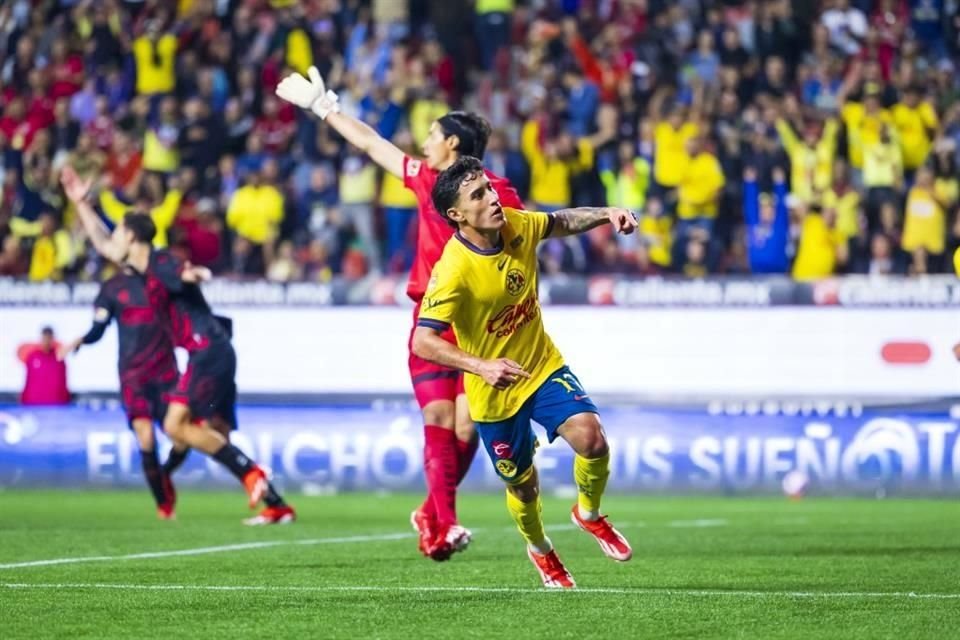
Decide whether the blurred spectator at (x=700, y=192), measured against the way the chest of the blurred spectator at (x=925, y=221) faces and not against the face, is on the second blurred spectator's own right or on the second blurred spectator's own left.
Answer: on the second blurred spectator's own right

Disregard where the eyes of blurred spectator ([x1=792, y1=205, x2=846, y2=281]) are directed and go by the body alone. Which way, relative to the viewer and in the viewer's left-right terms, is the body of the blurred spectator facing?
facing the viewer

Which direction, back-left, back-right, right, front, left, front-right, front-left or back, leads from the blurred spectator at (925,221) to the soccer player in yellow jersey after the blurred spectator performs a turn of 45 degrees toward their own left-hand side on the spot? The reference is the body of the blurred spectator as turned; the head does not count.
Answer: front-right

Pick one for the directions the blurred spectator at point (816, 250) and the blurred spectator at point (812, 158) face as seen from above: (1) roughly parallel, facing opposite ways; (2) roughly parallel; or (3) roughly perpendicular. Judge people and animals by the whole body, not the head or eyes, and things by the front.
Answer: roughly parallel

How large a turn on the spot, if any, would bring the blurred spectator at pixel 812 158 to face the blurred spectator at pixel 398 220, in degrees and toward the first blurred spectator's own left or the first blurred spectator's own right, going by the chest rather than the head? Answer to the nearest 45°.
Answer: approximately 90° to the first blurred spectator's own right

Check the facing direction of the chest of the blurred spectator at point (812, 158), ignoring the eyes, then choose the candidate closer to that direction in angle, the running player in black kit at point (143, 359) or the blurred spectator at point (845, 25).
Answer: the running player in black kit

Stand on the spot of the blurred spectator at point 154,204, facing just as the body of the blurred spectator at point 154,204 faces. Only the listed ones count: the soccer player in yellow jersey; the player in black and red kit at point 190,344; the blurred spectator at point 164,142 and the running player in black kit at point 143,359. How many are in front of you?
3

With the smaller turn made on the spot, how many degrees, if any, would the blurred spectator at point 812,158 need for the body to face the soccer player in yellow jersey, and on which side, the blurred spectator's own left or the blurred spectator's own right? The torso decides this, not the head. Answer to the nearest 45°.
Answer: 0° — they already face them

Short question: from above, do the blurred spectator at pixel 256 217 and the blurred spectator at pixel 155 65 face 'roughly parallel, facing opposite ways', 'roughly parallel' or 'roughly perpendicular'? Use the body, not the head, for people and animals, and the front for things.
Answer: roughly parallel

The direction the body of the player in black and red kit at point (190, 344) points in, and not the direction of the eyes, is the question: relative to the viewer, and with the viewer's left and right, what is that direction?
facing to the left of the viewer

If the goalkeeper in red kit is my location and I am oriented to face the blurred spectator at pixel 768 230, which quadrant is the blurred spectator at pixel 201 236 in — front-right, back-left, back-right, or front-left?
front-left

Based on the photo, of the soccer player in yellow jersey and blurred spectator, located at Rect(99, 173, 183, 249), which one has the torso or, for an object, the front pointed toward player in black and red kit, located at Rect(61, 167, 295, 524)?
the blurred spectator

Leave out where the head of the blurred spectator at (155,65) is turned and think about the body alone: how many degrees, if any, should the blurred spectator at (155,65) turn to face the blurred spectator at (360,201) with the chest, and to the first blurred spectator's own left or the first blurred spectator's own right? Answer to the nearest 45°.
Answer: approximately 45° to the first blurred spectator's own left

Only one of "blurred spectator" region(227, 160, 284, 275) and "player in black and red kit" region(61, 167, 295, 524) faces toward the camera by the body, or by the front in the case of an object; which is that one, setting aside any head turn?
the blurred spectator

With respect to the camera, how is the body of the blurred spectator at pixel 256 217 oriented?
toward the camera
